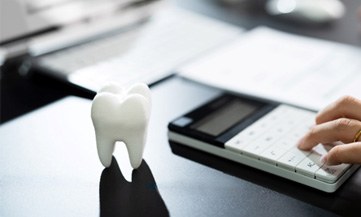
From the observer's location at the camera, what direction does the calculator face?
facing the viewer and to the right of the viewer

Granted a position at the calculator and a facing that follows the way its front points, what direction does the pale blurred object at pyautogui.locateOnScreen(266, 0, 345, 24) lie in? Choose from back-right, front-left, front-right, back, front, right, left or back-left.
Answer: back-left

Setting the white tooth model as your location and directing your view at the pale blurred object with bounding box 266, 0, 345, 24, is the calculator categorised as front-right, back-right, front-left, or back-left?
front-right
